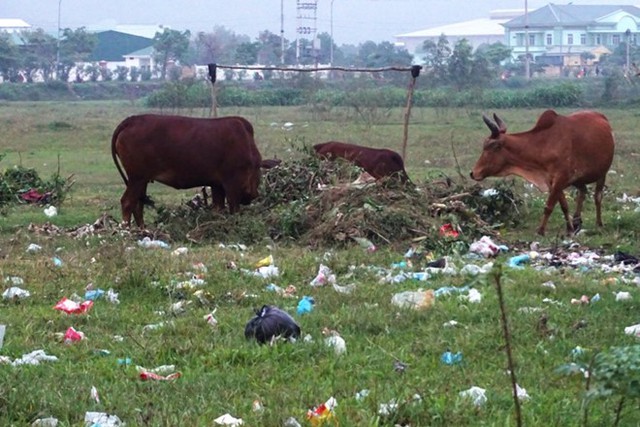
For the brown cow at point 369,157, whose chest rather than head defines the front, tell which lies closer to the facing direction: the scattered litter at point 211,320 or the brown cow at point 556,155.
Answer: the scattered litter

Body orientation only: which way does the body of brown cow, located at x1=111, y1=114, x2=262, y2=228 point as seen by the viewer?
to the viewer's right

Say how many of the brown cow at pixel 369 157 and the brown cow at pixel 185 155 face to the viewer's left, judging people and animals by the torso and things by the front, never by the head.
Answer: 1

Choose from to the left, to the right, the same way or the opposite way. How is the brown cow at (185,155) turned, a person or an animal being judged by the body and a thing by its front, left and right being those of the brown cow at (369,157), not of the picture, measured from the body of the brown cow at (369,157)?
the opposite way

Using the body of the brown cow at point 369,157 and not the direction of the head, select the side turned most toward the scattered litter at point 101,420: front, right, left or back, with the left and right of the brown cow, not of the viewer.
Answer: left

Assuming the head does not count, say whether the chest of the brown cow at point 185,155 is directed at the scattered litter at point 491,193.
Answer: yes

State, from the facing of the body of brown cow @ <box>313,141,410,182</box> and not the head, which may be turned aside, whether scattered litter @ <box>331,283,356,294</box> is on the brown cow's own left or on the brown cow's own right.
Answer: on the brown cow's own left

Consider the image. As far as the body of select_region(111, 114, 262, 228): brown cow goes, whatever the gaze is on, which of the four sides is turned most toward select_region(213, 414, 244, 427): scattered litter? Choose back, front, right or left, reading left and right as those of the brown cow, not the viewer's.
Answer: right

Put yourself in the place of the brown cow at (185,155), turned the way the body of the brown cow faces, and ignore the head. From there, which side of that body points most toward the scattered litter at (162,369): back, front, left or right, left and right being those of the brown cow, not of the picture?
right

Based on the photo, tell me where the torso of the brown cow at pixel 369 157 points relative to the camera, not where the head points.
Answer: to the viewer's left

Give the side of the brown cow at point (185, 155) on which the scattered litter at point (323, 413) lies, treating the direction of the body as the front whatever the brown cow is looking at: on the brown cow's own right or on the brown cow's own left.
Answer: on the brown cow's own right

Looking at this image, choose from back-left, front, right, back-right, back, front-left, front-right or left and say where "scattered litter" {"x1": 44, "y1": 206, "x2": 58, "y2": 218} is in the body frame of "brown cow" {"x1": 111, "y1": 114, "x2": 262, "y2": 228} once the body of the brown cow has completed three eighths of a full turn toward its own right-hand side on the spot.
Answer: right

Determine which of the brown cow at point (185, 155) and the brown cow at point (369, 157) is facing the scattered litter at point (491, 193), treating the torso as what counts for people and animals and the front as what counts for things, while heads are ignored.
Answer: the brown cow at point (185, 155)
